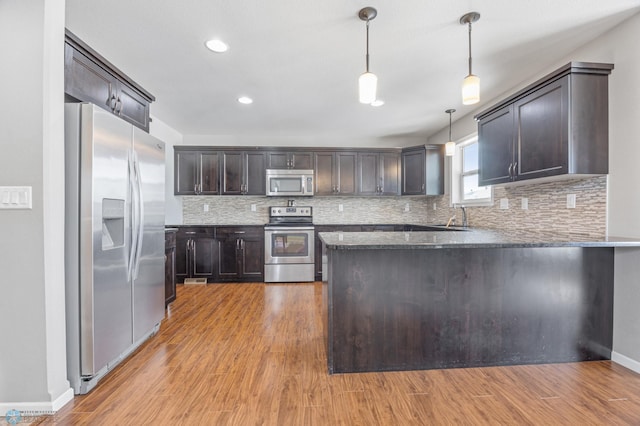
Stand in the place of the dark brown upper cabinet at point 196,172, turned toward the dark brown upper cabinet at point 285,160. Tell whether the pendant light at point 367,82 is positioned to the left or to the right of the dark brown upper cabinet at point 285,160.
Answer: right

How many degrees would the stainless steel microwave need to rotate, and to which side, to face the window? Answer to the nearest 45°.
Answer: approximately 90° to its left

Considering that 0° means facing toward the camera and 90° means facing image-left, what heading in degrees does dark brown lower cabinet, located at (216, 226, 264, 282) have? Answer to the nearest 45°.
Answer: approximately 0°

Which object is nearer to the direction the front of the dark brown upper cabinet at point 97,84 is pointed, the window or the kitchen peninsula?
the kitchen peninsula

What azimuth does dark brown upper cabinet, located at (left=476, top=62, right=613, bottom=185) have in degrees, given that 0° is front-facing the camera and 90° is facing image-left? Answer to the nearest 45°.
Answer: approximately 45°
